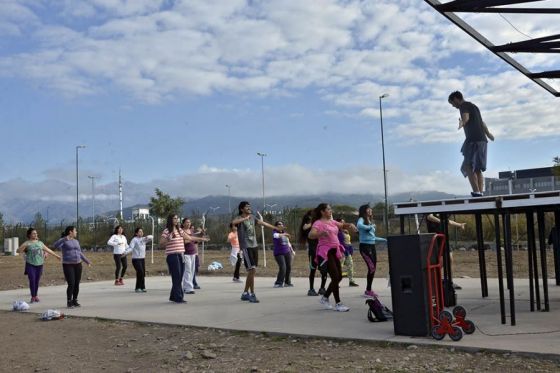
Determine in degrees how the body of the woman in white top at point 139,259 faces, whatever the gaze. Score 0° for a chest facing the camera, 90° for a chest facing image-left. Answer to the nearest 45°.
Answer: approximately 315°

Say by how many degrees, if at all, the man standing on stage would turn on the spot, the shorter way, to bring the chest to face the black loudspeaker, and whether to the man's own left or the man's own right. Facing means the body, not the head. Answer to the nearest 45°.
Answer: approximately 45° to the man's own left

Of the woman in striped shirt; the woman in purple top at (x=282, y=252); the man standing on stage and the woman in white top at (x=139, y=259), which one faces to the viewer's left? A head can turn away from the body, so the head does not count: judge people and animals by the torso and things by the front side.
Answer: the man standing on stage

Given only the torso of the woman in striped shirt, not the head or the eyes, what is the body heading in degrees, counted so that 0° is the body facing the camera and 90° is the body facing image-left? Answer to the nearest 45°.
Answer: approximately 315°

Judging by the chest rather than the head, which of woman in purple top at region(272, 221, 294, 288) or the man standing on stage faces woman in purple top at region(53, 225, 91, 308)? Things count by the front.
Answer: the man standing on stage

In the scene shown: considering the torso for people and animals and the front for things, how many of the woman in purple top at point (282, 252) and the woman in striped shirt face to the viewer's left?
0

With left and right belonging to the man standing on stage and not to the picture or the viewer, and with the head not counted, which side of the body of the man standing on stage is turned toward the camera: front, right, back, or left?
left

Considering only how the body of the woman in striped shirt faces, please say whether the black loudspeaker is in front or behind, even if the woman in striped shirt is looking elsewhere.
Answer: in front

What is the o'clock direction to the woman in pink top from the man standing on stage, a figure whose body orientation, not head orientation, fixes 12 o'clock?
The woman in pink top is roughly at 12 o'clock from the man standing on stage.

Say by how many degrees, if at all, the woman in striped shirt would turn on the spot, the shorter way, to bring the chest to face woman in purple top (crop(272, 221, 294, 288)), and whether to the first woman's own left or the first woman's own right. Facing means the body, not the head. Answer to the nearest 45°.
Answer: approximately 90° to the first woman's own left

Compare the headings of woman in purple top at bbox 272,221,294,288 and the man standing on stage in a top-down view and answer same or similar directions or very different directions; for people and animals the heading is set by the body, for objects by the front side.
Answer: very different directions
